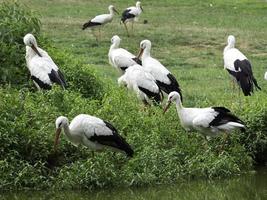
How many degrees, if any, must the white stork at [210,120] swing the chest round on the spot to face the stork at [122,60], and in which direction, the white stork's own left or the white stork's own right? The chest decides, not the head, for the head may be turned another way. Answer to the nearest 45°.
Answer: approximately 45° to the white stork's own right

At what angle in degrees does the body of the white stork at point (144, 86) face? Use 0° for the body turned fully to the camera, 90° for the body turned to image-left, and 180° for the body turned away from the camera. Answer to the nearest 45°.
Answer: approximately 90°

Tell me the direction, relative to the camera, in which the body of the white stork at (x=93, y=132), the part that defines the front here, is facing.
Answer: to the viewer's left

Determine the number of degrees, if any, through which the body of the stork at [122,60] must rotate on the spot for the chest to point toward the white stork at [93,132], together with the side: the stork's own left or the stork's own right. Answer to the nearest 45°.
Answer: approximately 90° to the stork's own left

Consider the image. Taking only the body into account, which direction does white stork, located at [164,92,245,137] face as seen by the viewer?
to the viewer's left

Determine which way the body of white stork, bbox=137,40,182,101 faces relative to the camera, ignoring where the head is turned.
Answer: to the viewer's left

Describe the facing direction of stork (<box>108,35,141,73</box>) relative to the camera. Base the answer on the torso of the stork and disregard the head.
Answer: to the viewer's left

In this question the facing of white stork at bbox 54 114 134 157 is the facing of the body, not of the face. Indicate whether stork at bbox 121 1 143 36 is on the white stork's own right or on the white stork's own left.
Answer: on the white stork's own right

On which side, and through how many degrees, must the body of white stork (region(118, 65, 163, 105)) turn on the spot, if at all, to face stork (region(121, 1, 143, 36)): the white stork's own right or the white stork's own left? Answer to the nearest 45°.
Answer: approximately 90° to the white stork's own right
